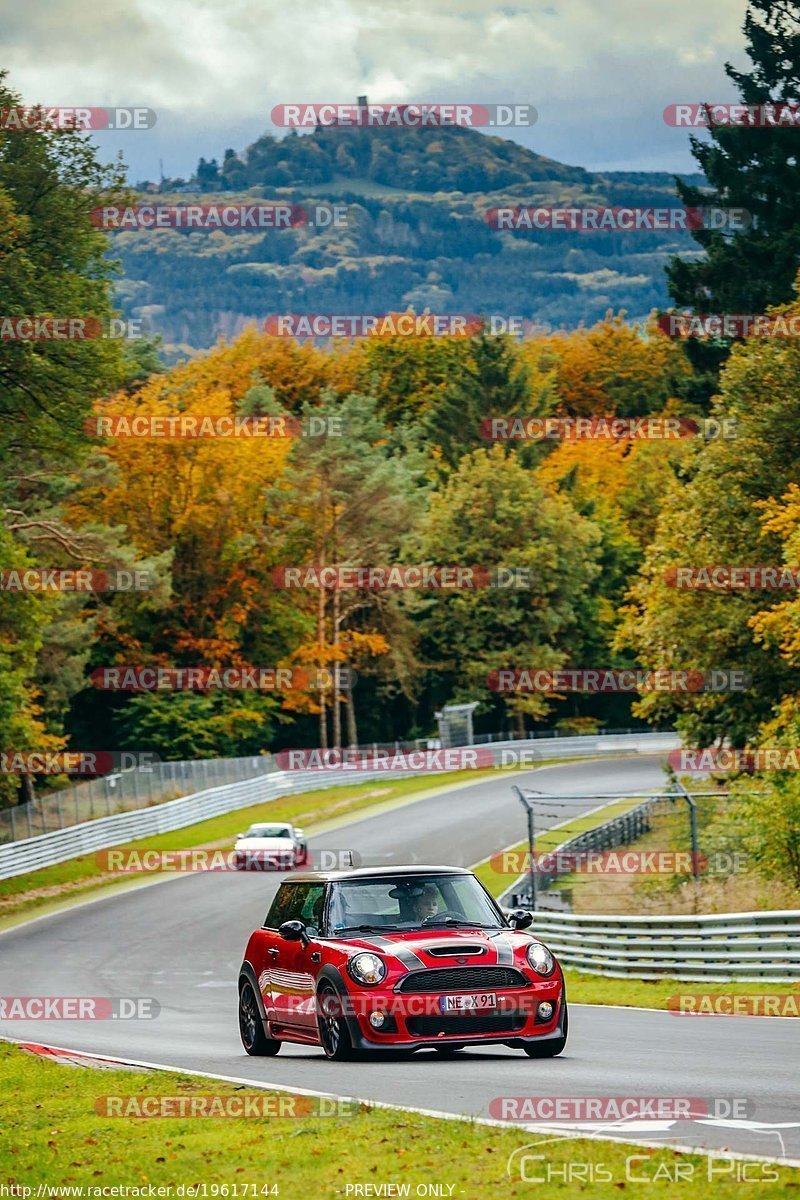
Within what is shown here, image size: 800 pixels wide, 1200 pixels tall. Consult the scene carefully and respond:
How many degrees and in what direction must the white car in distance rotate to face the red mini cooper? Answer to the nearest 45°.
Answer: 0° — it already faces it

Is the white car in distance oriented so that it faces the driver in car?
yes

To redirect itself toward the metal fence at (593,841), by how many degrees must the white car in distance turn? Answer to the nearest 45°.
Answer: approximately 45° to its left

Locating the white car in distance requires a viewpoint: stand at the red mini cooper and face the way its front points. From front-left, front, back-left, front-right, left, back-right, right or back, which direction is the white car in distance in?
back-left

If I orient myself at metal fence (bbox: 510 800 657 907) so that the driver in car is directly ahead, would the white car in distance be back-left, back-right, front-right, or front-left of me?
back-right

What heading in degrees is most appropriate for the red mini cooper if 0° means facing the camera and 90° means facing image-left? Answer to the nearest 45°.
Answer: approximately 315°

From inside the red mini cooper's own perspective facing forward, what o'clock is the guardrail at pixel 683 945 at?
The guardrail is roughly at 8 o'clock from the red mini cooper.

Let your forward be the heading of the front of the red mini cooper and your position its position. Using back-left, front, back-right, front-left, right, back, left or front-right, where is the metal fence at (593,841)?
back-left

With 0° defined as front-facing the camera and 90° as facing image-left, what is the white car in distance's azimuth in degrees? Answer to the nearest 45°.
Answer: approximately 0°
